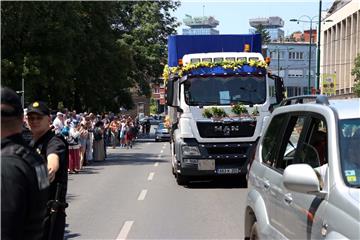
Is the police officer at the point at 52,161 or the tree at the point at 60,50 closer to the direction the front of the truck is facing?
the police officer

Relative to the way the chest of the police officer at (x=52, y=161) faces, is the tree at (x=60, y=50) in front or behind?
behind

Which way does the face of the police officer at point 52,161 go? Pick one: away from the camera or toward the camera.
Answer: toward the camera

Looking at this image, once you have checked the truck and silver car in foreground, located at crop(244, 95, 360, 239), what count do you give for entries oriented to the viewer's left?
0

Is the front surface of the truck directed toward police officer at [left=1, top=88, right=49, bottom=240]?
yes

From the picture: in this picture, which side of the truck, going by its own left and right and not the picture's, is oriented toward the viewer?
front
